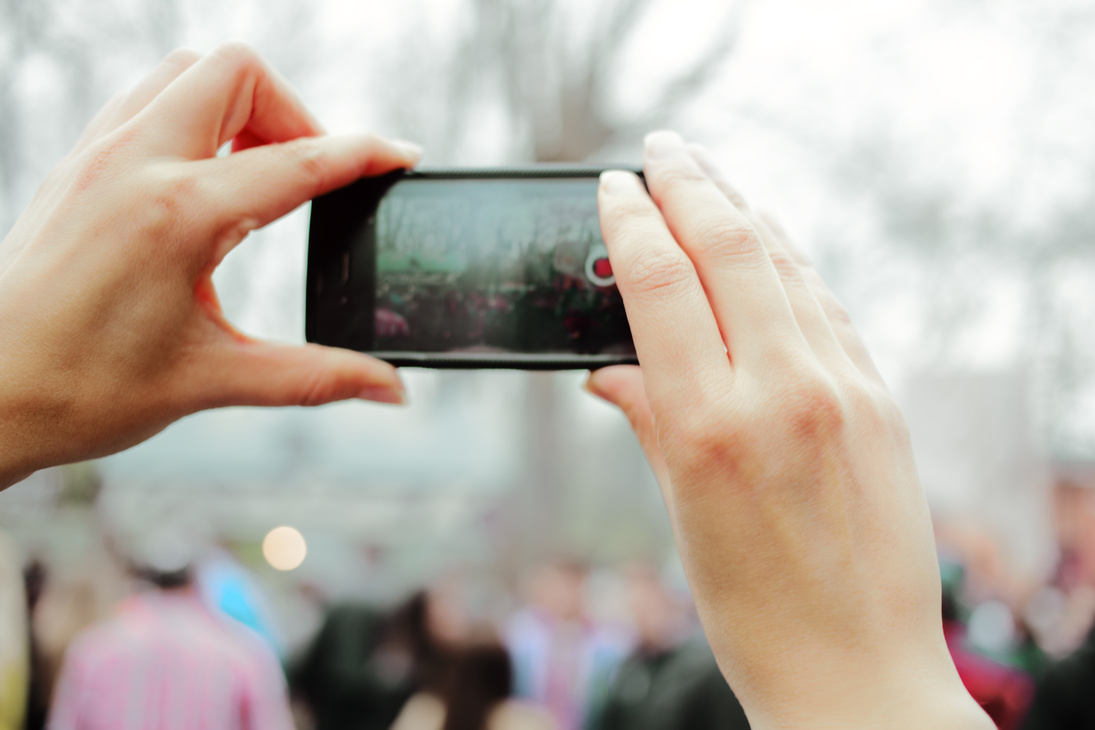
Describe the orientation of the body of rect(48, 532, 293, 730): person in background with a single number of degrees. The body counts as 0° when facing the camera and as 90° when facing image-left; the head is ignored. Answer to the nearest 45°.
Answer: approximately 180°

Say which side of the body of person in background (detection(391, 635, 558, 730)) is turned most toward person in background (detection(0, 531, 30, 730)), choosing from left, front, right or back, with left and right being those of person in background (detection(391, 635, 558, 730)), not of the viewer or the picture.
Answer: left

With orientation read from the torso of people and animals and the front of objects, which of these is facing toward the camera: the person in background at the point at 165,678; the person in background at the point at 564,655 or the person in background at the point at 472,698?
the person in background at the point at 564,655

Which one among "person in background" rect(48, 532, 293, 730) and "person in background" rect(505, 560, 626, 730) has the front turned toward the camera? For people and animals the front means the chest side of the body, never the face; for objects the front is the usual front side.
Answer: "person in background" rect(505, 560, 626, 730)

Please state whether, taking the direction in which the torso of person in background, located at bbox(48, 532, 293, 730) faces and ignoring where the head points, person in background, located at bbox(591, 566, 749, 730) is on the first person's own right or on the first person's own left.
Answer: on the first person's own right

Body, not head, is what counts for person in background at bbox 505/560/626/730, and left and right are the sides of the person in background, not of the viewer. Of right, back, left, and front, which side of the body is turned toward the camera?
front

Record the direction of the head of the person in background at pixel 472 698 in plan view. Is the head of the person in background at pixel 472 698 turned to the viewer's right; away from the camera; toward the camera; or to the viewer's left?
away from the camera

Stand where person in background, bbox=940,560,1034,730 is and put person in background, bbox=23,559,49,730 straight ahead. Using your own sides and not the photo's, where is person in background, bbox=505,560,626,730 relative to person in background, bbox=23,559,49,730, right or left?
right

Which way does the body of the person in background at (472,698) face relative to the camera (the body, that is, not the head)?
away from the camera
